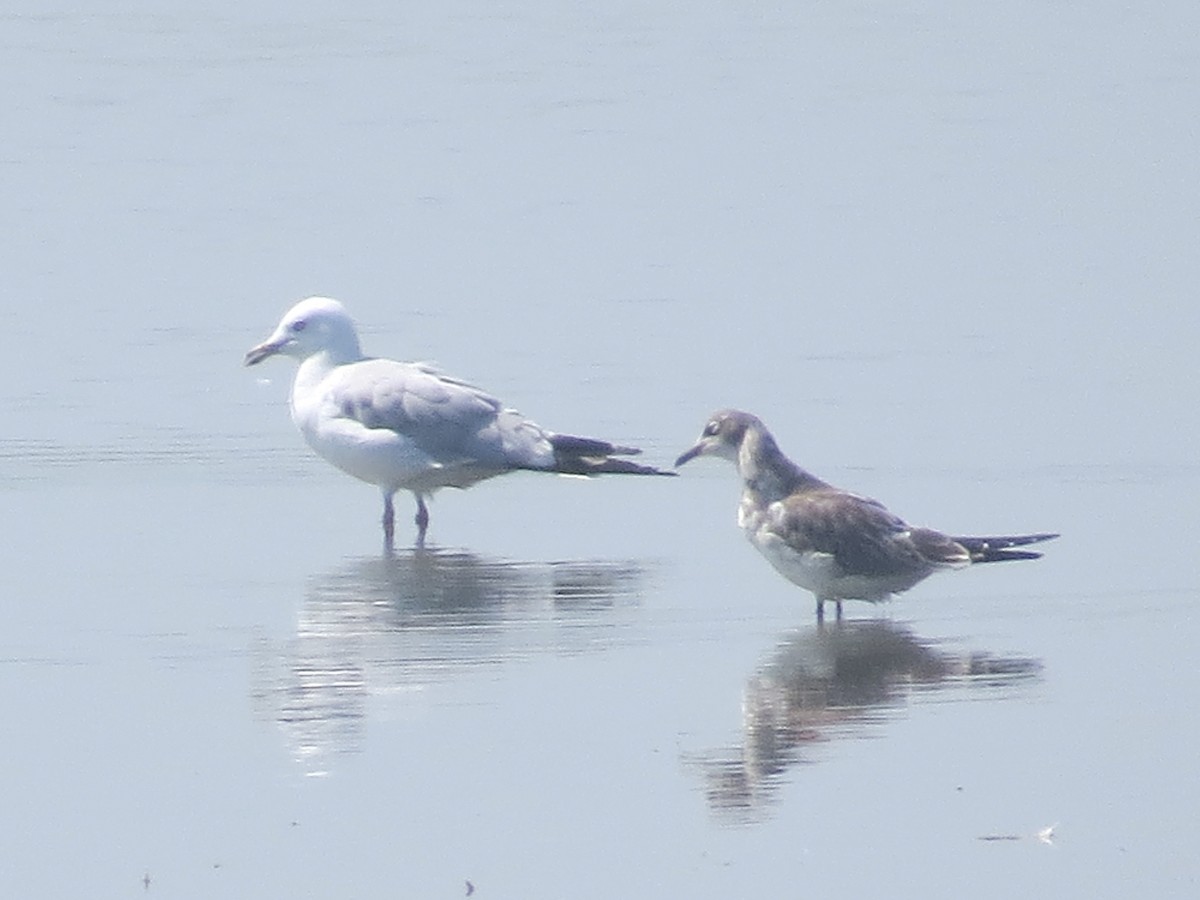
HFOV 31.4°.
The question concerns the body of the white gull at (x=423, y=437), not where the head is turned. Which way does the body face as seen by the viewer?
to the viewer's left
